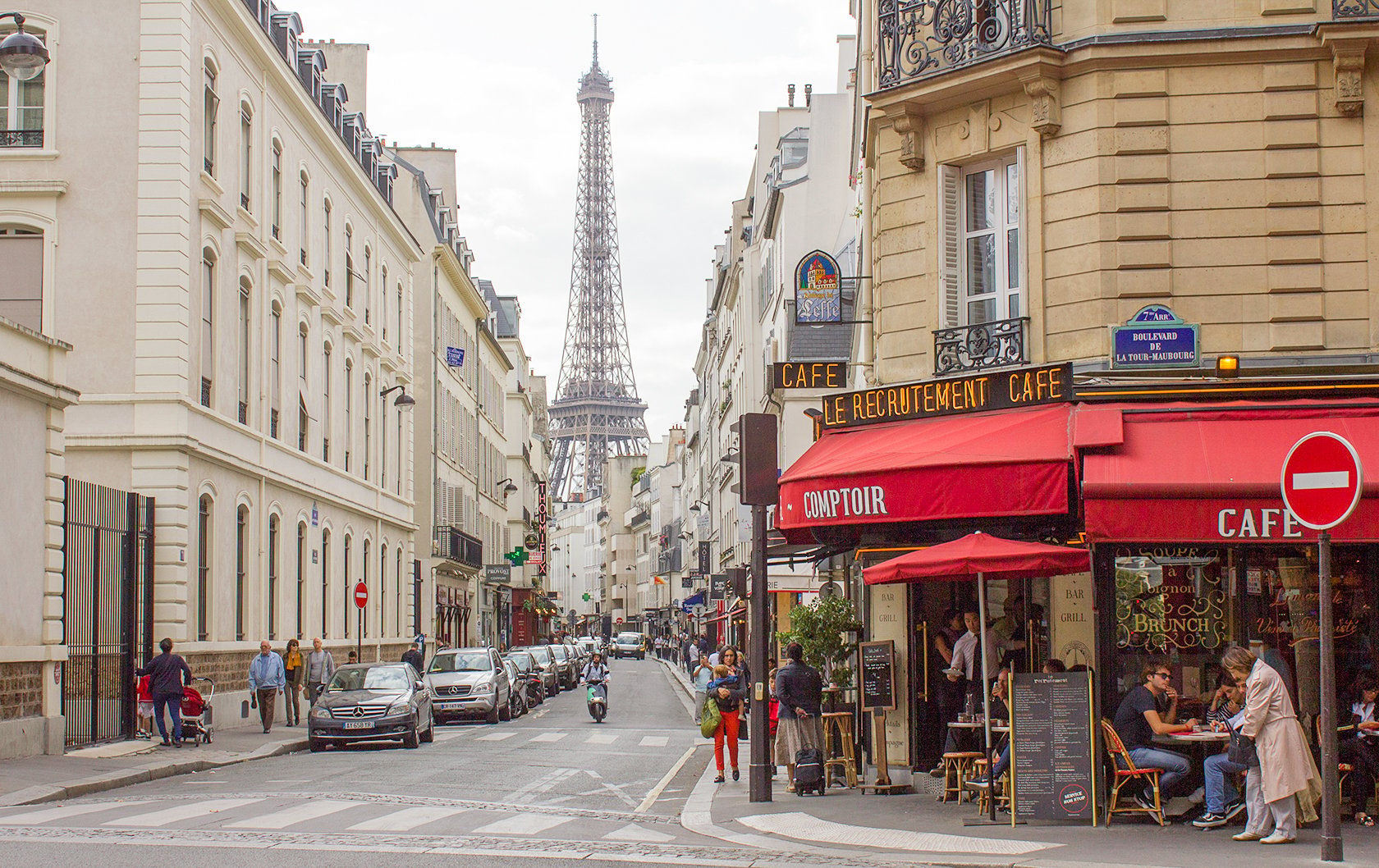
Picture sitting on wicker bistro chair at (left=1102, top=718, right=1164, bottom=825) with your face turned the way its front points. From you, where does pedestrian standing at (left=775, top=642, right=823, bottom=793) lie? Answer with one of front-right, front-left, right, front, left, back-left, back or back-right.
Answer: back-left

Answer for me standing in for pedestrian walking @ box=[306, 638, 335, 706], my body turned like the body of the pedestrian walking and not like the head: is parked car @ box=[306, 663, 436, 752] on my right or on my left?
on my left

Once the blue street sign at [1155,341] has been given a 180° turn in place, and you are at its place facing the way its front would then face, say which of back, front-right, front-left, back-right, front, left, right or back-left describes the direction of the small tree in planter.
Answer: front-left

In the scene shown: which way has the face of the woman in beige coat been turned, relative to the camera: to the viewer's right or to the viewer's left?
to the viewer's left

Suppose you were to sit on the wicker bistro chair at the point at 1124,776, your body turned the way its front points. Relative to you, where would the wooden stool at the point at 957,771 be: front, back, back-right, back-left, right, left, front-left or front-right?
back-left
